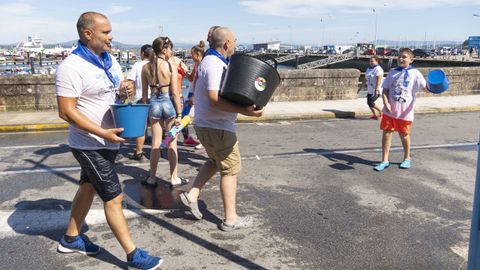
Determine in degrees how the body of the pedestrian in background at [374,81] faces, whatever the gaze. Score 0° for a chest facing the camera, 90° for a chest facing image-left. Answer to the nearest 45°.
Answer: approximately 45°

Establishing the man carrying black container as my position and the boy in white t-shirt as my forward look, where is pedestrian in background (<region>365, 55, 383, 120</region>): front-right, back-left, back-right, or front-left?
front-left

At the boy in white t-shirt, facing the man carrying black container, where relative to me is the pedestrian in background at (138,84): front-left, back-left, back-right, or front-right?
front-right

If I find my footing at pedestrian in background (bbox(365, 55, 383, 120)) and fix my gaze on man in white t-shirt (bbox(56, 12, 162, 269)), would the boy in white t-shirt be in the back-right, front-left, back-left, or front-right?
front-left

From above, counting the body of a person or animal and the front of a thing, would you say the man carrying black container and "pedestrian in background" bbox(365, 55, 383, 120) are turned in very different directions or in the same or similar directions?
very different directions

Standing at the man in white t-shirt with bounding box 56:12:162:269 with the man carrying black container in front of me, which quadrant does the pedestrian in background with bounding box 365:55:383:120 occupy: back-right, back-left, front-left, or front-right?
front-left

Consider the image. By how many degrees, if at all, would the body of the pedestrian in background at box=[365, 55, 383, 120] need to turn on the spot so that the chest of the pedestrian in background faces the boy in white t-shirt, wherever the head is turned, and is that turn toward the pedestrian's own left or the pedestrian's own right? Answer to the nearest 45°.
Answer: approximately 45° to the pedestrian's own left

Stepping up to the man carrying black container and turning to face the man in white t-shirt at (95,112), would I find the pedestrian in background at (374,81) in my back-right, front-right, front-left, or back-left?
back-right
